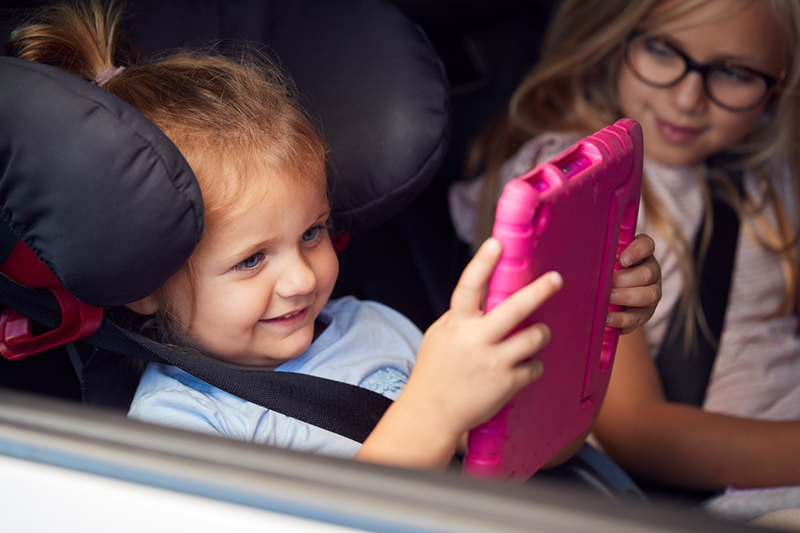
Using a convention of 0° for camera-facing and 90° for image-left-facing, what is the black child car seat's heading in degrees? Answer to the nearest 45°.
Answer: approximately 315°

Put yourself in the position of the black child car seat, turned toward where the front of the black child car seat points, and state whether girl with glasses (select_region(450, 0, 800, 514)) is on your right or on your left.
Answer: on your left

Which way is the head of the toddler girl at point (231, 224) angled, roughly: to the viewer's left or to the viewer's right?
to the viewer's right

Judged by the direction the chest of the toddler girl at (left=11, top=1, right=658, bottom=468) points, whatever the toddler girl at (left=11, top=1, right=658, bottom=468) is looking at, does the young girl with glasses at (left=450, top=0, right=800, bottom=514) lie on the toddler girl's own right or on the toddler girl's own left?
on the toddler girl's own left
